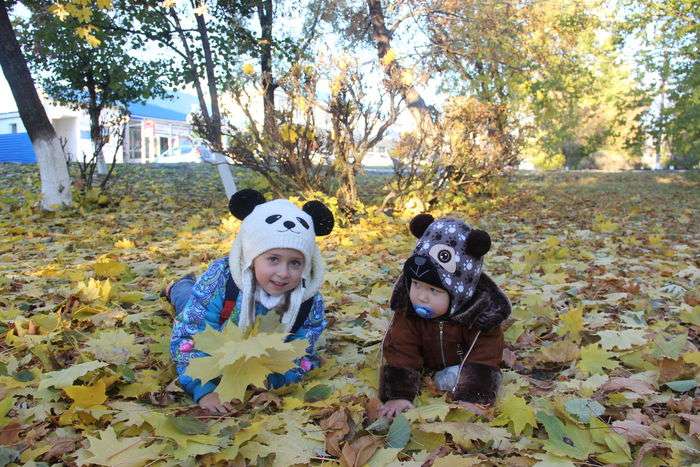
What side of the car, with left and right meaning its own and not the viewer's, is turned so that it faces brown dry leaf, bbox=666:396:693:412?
left

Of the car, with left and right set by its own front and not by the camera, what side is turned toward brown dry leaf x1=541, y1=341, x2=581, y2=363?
left

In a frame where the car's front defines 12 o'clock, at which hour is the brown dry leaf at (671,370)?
The brown dry leaf is roughly at 9 o'clock from the car.

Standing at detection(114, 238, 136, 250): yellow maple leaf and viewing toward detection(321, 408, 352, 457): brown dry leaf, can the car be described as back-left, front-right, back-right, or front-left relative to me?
back-left

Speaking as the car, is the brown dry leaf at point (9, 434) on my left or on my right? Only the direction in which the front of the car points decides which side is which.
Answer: on my left

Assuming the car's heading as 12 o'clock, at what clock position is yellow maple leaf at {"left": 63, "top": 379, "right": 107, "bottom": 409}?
The yellow maple leaf is roughly at 9 o'clock from the car.

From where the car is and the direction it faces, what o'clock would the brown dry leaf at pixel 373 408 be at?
The brown dry leaf is roughly at 9 o'clock from the car.

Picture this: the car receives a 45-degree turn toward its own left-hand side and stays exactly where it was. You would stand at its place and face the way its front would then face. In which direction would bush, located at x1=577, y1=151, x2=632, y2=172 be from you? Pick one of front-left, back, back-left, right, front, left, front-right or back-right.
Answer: back-left

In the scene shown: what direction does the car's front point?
to the viewer's left
